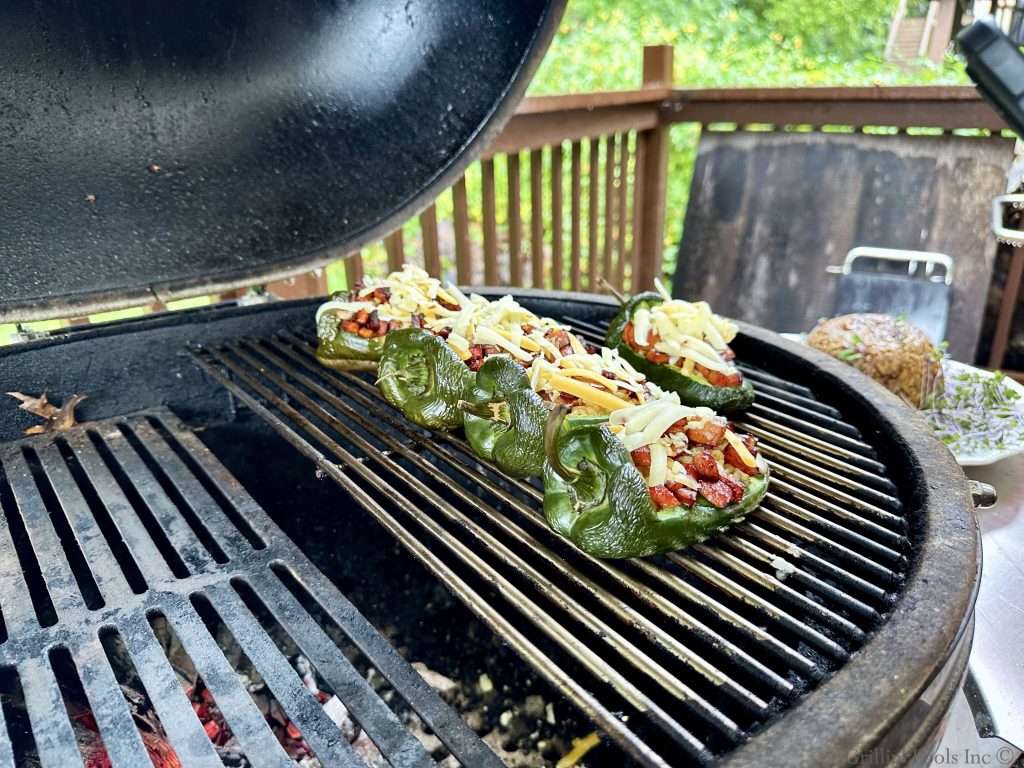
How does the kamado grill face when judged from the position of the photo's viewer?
facing the viewer and to the right of the viewer

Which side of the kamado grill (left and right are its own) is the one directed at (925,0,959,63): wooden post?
left

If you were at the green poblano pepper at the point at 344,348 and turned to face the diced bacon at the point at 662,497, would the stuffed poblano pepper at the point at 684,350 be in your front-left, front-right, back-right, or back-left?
front-left

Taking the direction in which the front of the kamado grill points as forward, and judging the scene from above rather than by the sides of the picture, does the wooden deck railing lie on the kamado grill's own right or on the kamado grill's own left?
on the kamado grill's own left
